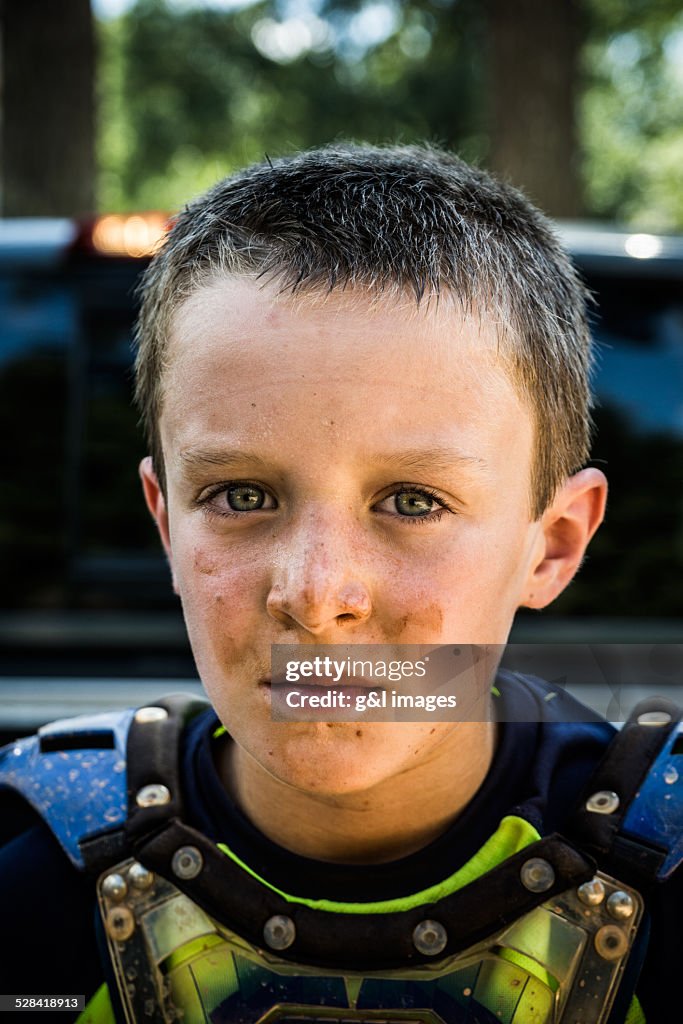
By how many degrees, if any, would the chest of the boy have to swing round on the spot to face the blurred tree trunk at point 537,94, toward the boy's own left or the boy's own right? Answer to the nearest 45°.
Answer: approximately 180°

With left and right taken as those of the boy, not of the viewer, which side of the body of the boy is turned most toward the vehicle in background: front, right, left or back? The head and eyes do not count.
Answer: back

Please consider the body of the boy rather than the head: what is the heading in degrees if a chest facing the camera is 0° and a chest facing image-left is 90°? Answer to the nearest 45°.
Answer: approximately 0°

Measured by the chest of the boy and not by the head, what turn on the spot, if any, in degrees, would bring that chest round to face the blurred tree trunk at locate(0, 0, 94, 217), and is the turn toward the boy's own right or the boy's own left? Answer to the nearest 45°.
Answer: approximately 180°
